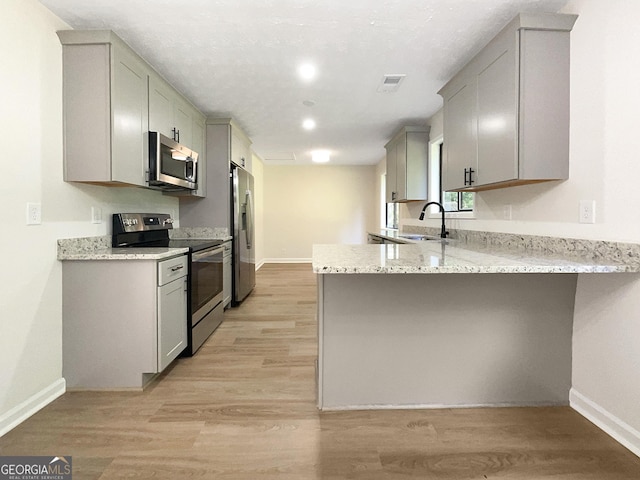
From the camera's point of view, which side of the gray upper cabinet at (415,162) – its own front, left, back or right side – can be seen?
left

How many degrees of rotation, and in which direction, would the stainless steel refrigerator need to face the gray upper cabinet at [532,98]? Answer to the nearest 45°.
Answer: approximately 45° to its right

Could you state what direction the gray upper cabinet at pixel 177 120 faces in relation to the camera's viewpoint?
facing the viewer and to the right of the viewer

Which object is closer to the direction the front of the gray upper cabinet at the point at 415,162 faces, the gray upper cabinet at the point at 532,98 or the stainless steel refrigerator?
the stainless steel refrigerator

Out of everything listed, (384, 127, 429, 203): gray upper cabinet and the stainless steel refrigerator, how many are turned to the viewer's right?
1

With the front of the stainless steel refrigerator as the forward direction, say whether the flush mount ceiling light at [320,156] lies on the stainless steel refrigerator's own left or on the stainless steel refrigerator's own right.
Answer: on the stainless steel refrigerator's own left

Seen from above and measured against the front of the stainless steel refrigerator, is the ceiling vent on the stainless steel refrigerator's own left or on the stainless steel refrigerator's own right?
on the stainless steel refrigerator's own right

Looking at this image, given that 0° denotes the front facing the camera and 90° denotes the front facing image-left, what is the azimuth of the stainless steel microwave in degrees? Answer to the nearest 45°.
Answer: approximately 315°

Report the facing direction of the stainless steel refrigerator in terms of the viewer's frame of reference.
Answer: facing to the right of the viewer

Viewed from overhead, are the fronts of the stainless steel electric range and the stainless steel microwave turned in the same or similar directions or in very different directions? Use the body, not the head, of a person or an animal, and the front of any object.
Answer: same or similar directions
